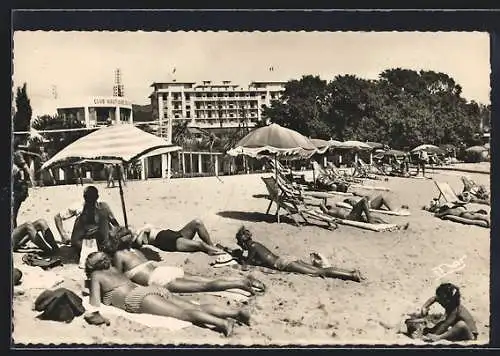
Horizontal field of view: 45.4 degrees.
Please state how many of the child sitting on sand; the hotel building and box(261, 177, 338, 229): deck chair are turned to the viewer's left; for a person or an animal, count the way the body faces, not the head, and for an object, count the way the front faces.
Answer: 1

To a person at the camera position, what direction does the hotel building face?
facing the viewer

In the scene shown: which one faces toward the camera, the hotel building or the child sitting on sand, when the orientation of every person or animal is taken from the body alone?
the hotel building

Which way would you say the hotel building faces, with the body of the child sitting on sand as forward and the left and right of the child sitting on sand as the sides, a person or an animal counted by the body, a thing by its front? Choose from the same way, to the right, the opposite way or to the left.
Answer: to the left

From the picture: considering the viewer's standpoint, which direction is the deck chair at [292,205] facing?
facing the viewer and to the right of the viewer

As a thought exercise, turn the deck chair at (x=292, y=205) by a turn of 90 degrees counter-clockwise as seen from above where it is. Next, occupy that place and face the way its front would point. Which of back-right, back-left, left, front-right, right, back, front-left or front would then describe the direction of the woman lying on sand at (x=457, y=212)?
front-right

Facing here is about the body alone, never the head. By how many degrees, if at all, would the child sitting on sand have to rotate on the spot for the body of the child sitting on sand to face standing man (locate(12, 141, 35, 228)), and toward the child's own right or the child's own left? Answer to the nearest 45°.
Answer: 0° — they already face them

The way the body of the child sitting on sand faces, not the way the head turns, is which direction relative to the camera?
to the viewer's left
